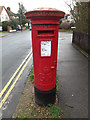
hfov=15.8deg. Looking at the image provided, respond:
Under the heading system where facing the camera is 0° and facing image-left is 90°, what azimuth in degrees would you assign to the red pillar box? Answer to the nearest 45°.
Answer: approximately 0°
